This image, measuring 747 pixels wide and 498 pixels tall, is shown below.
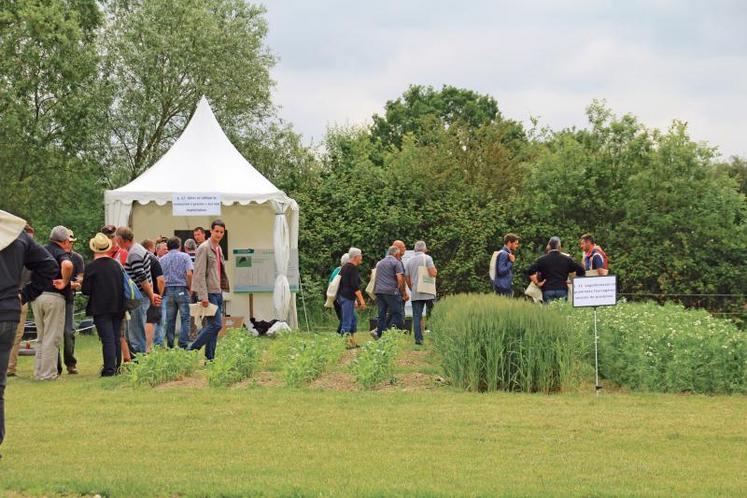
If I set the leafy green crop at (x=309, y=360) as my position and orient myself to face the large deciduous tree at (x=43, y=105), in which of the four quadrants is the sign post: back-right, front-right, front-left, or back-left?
back-right

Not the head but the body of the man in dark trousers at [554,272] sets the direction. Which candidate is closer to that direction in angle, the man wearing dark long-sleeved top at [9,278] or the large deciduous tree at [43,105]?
the large deciduous tree

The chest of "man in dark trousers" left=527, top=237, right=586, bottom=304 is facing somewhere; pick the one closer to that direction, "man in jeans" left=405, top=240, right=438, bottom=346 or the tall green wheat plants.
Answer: the man in jeans

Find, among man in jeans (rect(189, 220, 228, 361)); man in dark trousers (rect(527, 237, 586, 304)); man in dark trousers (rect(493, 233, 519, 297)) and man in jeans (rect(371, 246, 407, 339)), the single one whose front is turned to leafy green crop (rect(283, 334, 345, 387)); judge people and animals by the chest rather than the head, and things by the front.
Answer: man in jeans (rect(189, 220, 228, 361))

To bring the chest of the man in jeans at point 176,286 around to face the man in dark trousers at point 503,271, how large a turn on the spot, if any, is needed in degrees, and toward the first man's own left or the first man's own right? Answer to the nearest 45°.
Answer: approximately 90° to the first man's own right

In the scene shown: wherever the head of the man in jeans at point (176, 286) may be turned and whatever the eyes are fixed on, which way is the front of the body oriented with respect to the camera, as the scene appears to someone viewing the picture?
away from the camera

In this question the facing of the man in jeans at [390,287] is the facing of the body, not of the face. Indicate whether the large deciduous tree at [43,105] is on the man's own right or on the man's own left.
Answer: on the man's own left
